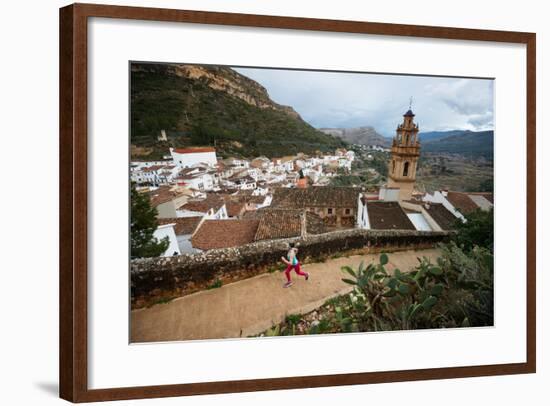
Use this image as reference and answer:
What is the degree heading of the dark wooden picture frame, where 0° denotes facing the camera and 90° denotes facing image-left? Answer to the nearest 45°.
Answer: approximately 315°
